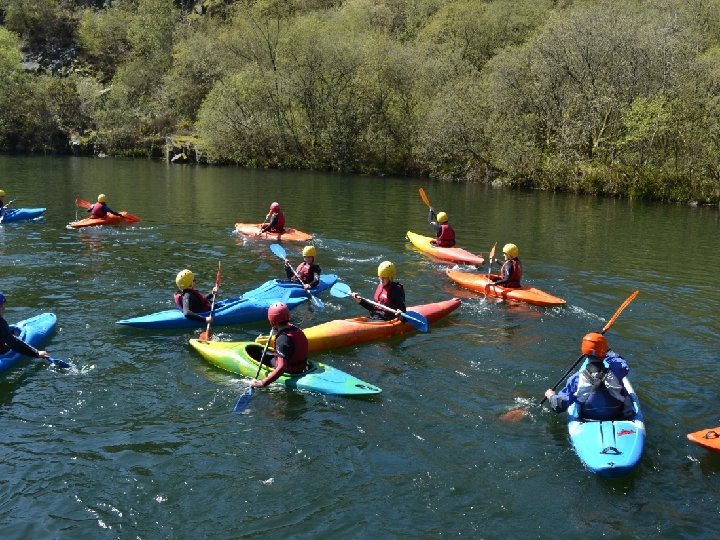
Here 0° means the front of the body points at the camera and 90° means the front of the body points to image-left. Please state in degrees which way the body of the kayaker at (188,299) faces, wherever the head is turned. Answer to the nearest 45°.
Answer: approximately 270°

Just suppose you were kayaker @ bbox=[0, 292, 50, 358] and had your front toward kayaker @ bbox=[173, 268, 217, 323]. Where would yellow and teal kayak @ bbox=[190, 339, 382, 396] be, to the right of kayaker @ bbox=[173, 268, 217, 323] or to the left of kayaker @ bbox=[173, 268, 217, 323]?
right

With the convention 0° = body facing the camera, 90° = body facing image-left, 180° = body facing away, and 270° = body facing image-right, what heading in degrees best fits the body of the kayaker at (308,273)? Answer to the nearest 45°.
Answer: approximately 45°

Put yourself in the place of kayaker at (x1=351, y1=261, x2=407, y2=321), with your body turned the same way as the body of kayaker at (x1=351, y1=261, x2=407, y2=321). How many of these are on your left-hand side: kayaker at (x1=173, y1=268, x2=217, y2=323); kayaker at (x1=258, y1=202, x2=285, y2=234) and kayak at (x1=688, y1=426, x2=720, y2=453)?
1

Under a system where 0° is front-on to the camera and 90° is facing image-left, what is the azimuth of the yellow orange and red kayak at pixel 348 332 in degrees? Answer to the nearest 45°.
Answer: approximately 45°

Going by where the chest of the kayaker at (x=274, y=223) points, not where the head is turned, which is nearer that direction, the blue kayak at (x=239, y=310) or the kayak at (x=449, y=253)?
the blue kayak
